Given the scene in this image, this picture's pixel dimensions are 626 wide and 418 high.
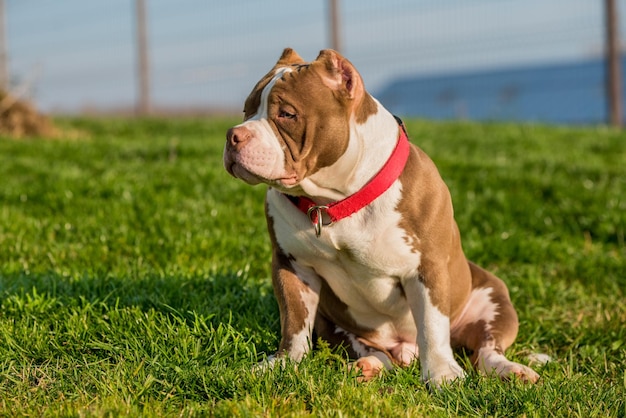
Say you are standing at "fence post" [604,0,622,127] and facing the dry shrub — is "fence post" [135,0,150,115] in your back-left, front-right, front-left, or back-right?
front-right

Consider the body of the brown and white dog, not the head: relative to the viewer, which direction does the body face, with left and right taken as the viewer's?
facing the viewer and to the left of the viewer

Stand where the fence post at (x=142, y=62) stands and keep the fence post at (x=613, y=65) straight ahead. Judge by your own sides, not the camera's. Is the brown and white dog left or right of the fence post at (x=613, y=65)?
right

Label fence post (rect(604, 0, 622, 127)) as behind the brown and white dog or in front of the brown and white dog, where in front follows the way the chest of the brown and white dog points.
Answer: behind

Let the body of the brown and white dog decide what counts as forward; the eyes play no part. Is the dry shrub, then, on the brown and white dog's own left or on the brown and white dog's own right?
on the brown and white dog's own right

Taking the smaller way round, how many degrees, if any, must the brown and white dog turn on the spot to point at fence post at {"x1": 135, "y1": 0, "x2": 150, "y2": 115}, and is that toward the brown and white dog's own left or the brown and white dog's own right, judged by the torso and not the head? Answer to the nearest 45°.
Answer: approximately 135° to the brown and white dog's own right
